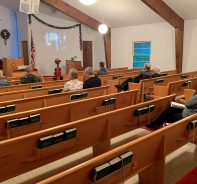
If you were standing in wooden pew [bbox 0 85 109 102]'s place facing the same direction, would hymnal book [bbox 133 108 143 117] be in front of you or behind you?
behind

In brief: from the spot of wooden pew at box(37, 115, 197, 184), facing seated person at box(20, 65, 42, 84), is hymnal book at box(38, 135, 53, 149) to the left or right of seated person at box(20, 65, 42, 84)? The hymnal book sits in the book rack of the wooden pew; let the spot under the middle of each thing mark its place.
left

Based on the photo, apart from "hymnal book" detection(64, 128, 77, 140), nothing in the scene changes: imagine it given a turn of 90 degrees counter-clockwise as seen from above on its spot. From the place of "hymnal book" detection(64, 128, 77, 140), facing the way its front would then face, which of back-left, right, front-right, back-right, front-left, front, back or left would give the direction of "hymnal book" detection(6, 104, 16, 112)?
left

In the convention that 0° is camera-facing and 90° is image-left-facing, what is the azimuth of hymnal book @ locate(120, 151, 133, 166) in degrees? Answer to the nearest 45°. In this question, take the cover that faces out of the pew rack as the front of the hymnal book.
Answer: approximately 315°

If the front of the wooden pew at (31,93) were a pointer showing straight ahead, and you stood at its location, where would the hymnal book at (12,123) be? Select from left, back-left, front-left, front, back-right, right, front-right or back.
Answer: back-left

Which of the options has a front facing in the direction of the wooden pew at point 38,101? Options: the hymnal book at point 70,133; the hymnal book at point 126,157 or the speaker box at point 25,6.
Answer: the speaker box

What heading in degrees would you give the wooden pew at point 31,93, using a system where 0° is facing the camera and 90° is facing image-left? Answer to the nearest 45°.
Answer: approximately 135°

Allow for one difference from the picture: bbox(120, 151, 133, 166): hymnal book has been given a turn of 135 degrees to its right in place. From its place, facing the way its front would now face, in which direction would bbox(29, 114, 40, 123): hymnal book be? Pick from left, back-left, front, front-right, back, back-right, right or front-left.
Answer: front-right

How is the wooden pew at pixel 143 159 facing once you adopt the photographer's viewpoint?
facing away from the viewer and to the left of the viewer

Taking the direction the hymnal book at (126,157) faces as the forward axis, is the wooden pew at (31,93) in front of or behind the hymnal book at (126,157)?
behind

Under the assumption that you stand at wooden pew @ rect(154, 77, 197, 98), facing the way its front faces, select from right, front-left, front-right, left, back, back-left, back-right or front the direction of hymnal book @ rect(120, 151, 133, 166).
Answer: back-left

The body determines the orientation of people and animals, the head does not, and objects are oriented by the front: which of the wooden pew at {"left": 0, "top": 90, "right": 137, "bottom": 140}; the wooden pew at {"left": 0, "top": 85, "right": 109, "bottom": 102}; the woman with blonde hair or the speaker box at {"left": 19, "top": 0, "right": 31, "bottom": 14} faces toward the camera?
the speaker box
